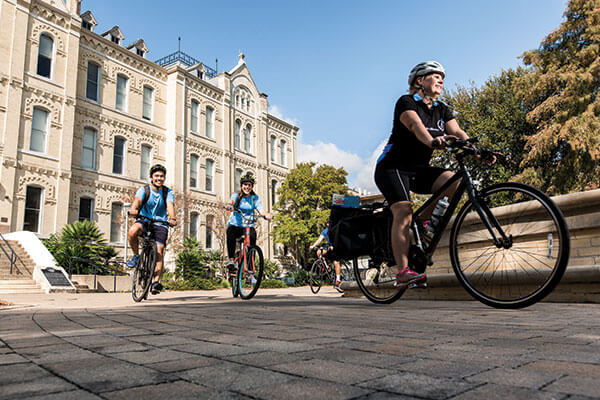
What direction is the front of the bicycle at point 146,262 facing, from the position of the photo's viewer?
facing the viewer

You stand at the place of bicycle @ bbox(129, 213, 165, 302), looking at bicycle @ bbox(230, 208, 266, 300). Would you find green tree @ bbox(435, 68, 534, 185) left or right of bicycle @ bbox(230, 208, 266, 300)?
left

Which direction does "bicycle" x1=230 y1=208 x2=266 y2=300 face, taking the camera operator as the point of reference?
facing the viewer and to the right of the viewer

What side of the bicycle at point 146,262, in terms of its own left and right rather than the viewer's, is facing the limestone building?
back

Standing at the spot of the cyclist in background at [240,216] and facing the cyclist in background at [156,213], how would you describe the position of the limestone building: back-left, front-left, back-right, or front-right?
front-right

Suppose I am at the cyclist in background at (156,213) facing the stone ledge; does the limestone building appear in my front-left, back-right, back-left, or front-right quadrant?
back-left

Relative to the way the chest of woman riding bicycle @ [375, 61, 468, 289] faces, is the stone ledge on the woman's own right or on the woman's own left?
on the woman's own left

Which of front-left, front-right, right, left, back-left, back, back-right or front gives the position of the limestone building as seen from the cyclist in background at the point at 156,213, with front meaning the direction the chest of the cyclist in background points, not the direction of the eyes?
back

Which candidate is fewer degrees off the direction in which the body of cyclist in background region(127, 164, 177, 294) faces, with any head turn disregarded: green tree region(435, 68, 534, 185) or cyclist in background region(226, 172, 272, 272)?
the cyclist in background

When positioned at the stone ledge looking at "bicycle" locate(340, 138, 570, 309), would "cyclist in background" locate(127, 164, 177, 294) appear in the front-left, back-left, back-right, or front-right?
front-right

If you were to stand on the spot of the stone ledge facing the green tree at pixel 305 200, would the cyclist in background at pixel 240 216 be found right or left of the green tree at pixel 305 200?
left

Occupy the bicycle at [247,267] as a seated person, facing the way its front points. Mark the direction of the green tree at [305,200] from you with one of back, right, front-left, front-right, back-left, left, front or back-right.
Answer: back-left

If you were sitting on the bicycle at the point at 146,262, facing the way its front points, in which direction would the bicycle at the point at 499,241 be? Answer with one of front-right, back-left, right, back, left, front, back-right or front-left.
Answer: front-left

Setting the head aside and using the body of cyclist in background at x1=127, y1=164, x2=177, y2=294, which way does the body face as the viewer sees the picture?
toward the camera

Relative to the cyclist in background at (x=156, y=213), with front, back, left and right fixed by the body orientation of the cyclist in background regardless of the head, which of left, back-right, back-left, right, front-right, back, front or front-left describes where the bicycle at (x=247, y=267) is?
left

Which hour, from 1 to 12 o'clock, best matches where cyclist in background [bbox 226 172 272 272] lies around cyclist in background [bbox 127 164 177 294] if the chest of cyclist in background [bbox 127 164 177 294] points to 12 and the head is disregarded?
cyclist in background [bbox 226 172 272 272] is roughly at 9 o'clock from cyclist in background [bbox 127 164 177 294].
